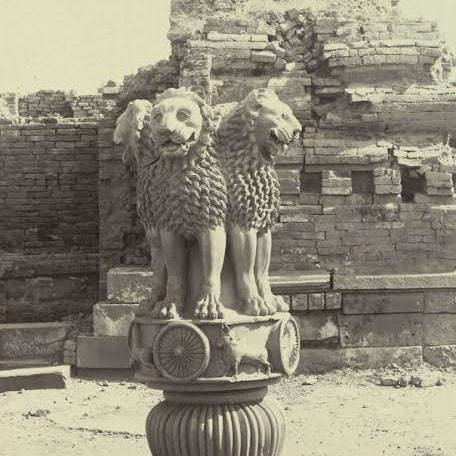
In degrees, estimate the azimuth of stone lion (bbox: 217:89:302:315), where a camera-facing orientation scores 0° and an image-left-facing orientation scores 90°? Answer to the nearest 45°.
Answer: approximately 315°

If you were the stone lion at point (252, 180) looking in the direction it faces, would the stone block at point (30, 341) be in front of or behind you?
behind

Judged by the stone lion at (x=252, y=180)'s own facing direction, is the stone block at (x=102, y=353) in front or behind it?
behind

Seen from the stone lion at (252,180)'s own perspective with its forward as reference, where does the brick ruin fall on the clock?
The brick ruin is roughly at 8 o'clock from the stone lion.

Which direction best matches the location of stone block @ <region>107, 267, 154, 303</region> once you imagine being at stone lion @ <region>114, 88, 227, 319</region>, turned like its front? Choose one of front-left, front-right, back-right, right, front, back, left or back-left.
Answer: back

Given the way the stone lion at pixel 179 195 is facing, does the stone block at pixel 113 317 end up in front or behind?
behind

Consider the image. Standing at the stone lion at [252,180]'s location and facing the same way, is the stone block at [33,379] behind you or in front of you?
behind

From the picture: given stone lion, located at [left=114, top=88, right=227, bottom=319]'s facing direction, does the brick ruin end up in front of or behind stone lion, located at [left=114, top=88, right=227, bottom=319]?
behind

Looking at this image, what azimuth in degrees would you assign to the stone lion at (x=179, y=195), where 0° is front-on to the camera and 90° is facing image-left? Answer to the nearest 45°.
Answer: approximately 0°
